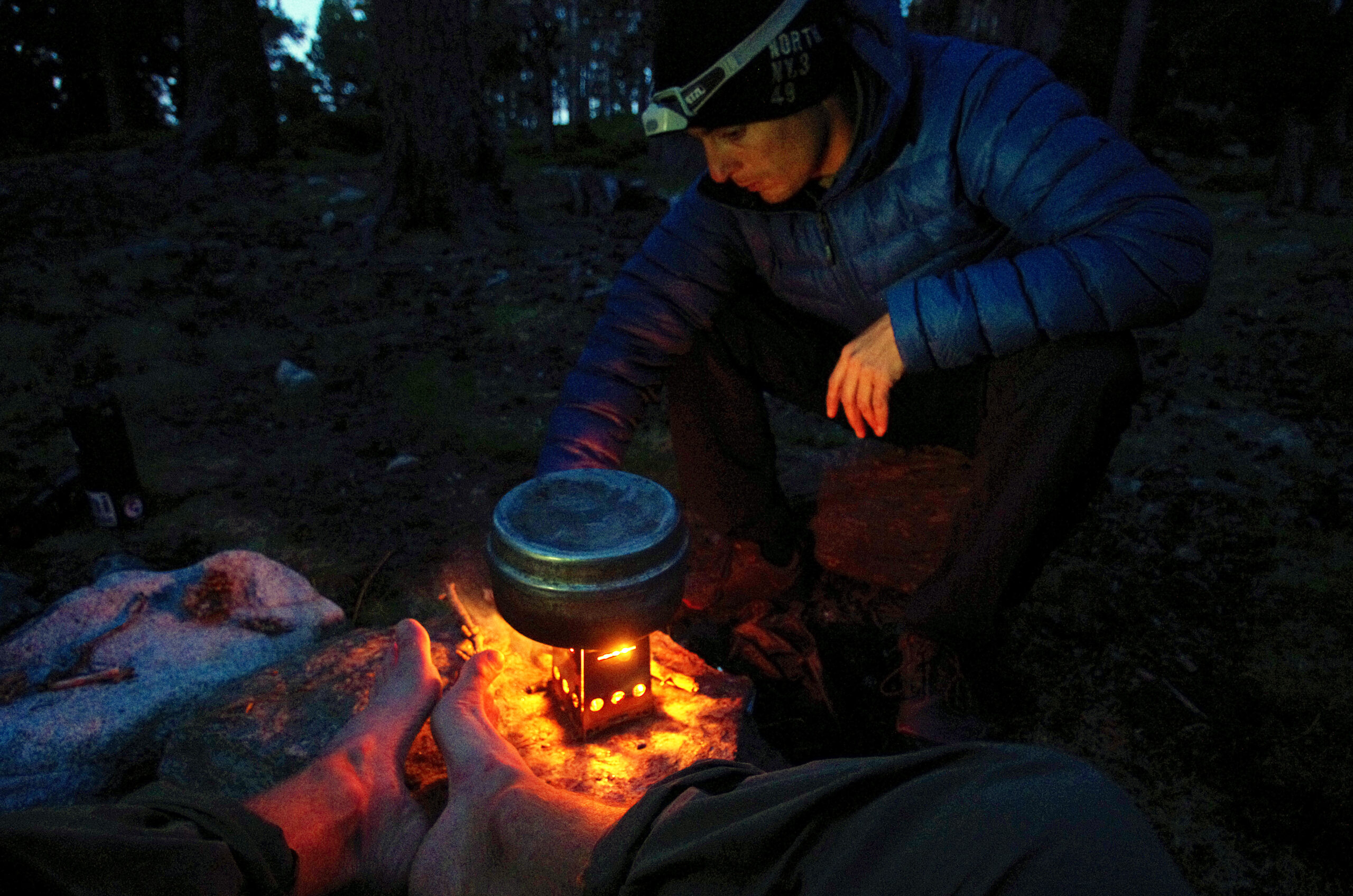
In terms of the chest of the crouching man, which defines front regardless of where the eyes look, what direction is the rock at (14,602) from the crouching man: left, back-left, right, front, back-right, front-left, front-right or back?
front-right

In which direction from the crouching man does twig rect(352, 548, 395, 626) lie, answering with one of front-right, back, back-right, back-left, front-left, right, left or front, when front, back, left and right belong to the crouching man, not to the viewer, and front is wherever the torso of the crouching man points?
front-right

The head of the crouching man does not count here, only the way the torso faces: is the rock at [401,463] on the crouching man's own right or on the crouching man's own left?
on the crouching man's own right

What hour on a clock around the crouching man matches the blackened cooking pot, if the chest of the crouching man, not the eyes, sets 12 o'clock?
The blackened cooking pot is roughly at 12 o'clock from the crouching man.

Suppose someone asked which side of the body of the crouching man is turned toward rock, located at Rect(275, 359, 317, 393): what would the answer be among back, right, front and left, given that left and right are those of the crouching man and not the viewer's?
right

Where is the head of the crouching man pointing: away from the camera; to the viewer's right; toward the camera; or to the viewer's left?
to the viewer's left

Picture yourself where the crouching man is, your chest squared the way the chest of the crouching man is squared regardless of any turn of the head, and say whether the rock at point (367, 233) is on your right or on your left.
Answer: on your right

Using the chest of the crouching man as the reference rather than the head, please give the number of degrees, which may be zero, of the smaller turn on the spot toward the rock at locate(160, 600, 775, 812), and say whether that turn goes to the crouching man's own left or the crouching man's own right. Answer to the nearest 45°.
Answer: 0° — they already face it

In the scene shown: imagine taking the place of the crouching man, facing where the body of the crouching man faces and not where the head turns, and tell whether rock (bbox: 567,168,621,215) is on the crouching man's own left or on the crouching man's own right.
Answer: on the crouching man's own right

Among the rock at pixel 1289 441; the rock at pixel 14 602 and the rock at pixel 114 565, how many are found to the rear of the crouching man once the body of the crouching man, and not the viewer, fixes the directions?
1

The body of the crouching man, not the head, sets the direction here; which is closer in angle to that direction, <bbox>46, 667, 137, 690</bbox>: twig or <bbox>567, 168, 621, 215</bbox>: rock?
the twig

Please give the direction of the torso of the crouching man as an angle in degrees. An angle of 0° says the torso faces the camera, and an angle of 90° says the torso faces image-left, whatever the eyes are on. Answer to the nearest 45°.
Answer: approximately 45°

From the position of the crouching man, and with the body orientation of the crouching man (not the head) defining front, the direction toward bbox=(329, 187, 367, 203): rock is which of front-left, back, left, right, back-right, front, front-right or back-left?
right
